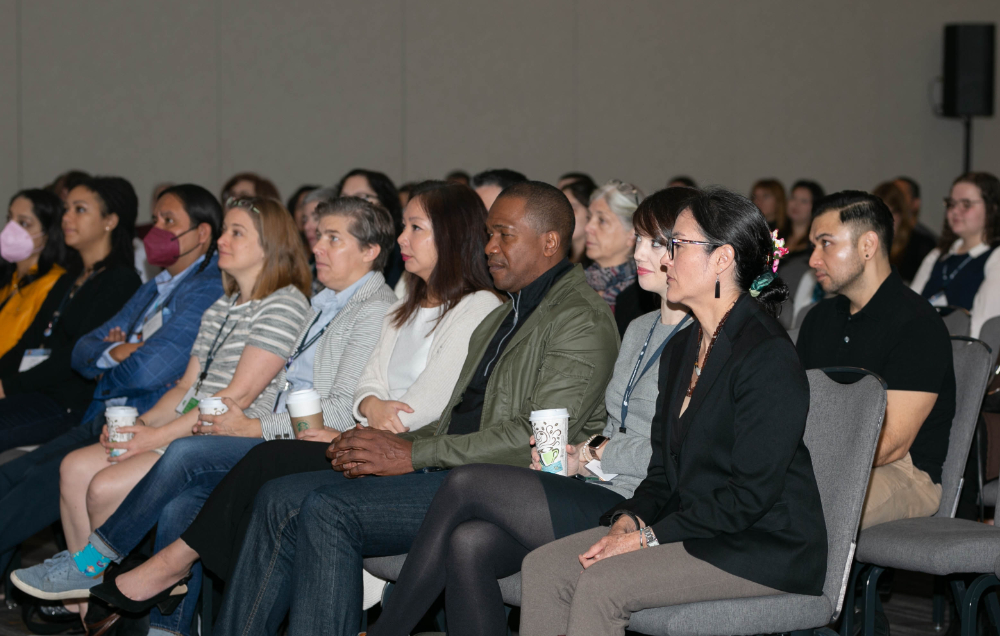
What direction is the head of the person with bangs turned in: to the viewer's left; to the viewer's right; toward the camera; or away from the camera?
to the viewer's left

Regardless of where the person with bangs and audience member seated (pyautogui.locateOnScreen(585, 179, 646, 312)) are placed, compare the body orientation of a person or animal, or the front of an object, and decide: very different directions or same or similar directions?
same or similar directions

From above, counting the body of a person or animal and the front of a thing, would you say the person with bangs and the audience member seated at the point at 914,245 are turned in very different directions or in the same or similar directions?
same or similar directions

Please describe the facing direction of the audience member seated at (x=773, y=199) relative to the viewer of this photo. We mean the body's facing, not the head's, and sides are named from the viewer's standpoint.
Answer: facing the viewer and to the left of the viewer

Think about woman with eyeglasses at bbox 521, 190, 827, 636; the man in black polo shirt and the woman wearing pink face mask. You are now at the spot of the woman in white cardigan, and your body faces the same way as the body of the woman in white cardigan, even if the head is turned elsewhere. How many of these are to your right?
1

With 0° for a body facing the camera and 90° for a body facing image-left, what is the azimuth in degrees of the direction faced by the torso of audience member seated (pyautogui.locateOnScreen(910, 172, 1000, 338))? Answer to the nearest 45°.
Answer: approximately 45°

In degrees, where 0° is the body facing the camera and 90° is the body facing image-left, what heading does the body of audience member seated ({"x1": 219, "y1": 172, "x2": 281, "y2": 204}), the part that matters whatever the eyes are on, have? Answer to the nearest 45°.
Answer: approximately 45°

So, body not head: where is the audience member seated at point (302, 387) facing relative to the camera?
to the viewer's left

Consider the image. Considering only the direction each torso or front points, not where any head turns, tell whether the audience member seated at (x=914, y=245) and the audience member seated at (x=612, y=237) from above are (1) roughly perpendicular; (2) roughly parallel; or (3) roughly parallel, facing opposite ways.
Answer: roughly parallel

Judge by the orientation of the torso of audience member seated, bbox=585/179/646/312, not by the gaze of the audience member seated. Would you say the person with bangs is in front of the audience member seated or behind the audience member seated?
in front

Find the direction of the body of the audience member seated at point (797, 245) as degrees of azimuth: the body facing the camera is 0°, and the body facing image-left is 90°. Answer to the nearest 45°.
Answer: approximately 45°

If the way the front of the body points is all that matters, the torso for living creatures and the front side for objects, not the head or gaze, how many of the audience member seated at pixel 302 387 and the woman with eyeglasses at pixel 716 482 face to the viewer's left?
2

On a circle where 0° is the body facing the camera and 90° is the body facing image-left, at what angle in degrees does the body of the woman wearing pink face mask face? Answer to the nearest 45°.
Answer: approximately 45°

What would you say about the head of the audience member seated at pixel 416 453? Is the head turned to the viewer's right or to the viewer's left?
to the viewer's left

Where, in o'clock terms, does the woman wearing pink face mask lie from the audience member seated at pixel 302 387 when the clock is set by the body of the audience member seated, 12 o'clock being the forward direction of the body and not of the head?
The woman wearing pink face mask is roughly at 2 o'clock from the audience member seated.

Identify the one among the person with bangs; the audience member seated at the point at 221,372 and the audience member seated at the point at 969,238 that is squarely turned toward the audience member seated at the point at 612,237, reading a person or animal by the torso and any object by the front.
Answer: the audience member seated at the point at 969,238

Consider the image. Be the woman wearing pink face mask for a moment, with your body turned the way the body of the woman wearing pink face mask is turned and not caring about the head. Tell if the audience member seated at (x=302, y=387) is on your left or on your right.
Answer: on your left

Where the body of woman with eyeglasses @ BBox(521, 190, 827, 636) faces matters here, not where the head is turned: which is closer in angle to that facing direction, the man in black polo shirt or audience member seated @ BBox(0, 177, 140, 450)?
the audience member seated
